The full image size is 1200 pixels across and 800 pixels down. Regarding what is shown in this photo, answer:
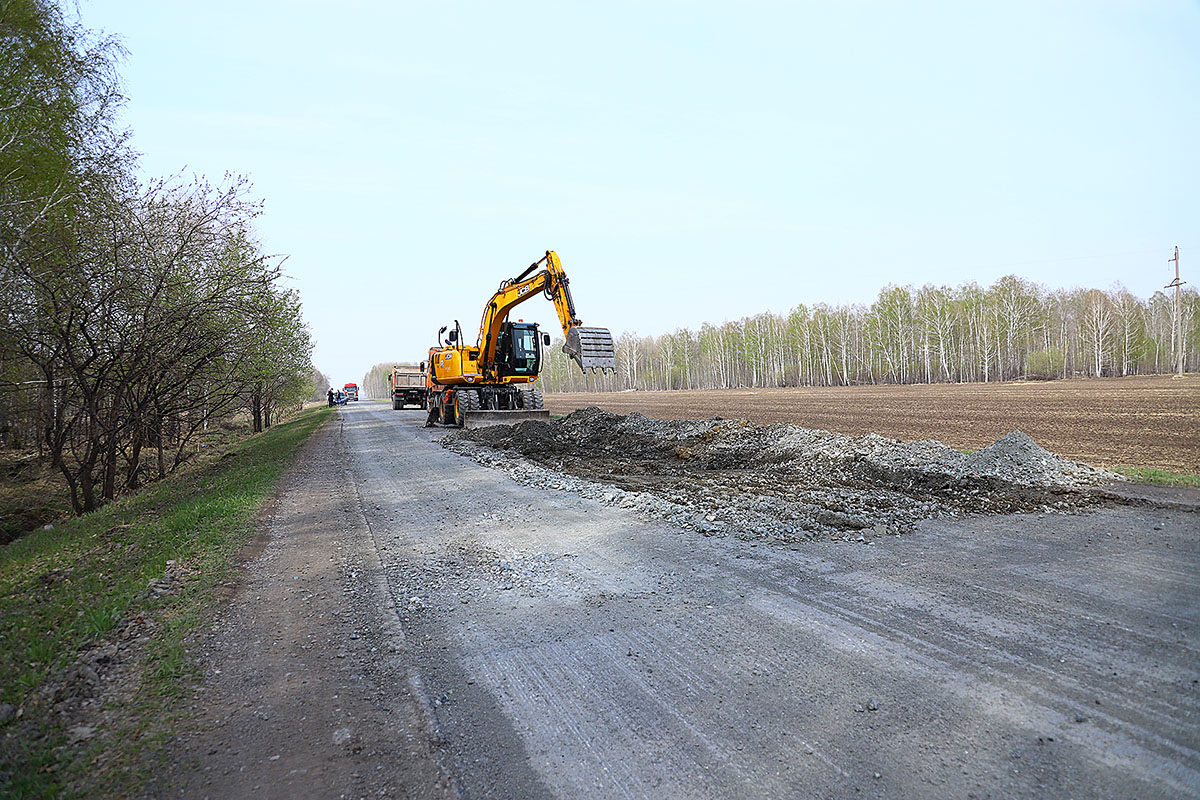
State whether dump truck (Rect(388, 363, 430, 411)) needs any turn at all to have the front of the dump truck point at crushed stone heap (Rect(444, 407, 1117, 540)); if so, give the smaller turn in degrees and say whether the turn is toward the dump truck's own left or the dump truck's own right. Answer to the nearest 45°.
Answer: approximately 180°

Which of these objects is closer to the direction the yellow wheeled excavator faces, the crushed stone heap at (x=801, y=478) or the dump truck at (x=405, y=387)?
the crushed stone heap

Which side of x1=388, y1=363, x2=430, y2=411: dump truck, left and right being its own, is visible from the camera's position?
back

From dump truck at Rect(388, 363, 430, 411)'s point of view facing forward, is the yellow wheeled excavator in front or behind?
behind

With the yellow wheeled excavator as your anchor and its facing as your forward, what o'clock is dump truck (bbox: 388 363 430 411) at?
The dump truck is roughly at 7 o'clock from the yellow wheeled excavator.
